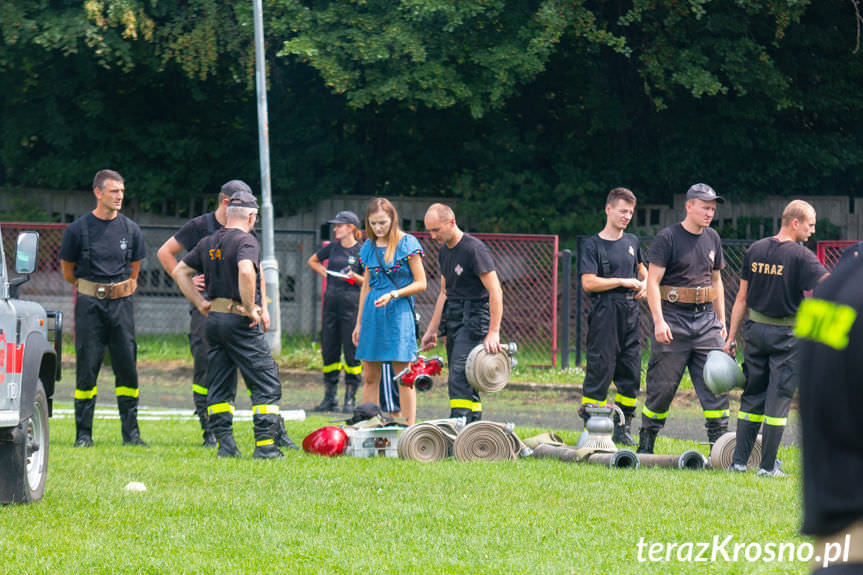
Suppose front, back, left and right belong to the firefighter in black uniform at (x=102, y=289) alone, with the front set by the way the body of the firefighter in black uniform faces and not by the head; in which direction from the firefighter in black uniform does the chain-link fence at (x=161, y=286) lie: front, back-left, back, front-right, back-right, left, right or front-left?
back

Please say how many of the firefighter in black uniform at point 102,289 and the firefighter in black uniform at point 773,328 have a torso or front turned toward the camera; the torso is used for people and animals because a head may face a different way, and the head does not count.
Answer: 1

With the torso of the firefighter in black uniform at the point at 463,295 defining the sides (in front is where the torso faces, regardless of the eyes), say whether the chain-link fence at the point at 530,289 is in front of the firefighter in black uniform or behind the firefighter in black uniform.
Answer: behind
